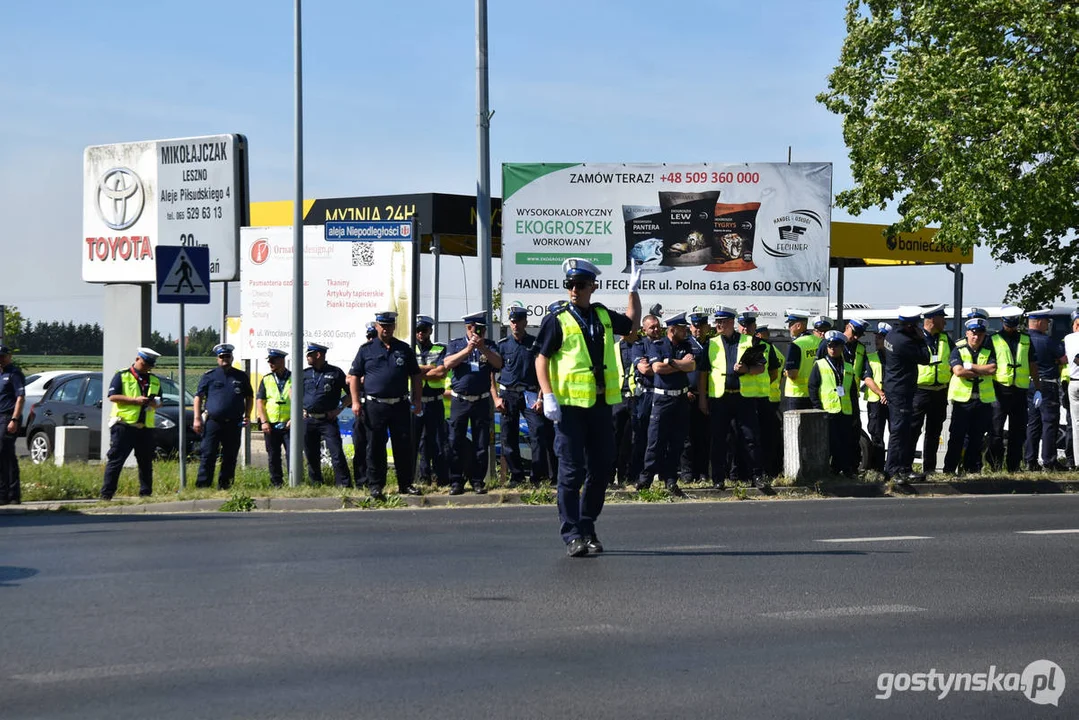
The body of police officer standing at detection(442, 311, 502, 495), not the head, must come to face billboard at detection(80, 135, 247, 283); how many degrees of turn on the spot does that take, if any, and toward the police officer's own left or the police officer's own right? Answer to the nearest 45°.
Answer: approximately 135° to the police officer's own right

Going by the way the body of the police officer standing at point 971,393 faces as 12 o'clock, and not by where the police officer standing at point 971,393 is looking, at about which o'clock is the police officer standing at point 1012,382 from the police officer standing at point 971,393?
the police officer standing at point 1012,382 is roughly at 8 o'clock from the police officer standing at point 971,393.

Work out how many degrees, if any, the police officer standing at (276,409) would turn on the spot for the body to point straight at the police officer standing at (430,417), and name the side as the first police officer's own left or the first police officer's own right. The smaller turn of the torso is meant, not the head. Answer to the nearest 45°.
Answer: approximately 45° to the first police officer's own left

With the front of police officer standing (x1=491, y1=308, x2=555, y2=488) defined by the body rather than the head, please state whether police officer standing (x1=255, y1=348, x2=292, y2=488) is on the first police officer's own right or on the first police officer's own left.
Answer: on the first police officer's own right

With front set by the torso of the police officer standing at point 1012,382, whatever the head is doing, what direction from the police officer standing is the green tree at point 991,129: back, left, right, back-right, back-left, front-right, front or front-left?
back

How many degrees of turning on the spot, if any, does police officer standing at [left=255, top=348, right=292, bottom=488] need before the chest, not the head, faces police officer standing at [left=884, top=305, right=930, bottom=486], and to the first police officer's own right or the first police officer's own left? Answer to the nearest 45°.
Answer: approximately 90° to the first police officer's own left

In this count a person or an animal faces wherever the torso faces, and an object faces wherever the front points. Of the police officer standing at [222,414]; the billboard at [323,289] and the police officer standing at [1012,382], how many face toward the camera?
3

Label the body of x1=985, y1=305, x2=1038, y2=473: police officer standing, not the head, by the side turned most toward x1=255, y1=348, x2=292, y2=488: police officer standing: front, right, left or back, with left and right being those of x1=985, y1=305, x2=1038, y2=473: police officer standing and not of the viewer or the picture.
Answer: right

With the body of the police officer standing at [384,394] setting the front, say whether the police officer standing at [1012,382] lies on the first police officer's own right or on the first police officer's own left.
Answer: on the first police officer's own left

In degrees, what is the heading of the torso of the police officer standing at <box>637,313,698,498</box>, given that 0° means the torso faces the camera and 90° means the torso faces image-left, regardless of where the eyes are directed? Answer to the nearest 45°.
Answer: approximately 315°
